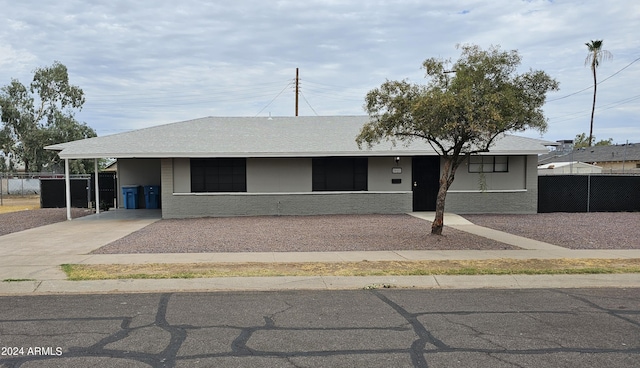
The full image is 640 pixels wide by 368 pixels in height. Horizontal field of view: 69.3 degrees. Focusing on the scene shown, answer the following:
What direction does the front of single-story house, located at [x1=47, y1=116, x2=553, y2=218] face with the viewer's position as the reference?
facing the viewer

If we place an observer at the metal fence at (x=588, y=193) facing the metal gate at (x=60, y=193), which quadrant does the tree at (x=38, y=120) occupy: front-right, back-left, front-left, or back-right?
front-right

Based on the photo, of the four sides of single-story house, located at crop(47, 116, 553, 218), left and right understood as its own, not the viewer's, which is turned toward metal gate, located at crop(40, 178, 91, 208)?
right

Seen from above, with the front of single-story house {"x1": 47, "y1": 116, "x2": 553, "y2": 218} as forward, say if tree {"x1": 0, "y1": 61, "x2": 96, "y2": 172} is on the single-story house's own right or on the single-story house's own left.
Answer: on the single-story house's own right

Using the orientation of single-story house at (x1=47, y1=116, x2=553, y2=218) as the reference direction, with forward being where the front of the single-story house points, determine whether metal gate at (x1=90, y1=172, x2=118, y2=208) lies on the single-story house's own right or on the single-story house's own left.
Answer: on the single-story house's own right

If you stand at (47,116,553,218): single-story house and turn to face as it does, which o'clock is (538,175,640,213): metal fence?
The metal fence is roughly at 9 o'clock from the single-story house.

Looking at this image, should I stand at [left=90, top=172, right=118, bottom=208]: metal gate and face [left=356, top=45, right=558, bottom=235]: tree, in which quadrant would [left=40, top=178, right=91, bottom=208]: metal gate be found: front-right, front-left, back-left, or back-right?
back-right

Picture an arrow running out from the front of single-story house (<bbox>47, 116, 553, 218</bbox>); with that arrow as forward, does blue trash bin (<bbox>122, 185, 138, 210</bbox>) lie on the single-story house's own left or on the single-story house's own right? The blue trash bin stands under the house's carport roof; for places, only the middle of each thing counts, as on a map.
on the single-story house's own right

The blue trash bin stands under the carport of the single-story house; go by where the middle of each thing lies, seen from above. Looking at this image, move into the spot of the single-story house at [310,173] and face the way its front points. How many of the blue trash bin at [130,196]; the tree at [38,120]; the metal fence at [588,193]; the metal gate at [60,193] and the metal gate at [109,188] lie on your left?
1

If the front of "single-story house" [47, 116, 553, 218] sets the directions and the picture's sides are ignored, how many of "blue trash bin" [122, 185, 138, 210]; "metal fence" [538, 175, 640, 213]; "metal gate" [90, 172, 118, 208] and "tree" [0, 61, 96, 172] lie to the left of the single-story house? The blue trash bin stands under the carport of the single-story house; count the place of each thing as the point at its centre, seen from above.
1

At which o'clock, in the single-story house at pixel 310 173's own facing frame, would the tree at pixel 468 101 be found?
The tree is roughly at 11 o'clock from the single-story house.

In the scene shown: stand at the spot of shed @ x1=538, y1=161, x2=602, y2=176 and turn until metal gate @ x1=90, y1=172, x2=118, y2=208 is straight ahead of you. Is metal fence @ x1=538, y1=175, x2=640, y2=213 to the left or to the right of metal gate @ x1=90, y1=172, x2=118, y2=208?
left
